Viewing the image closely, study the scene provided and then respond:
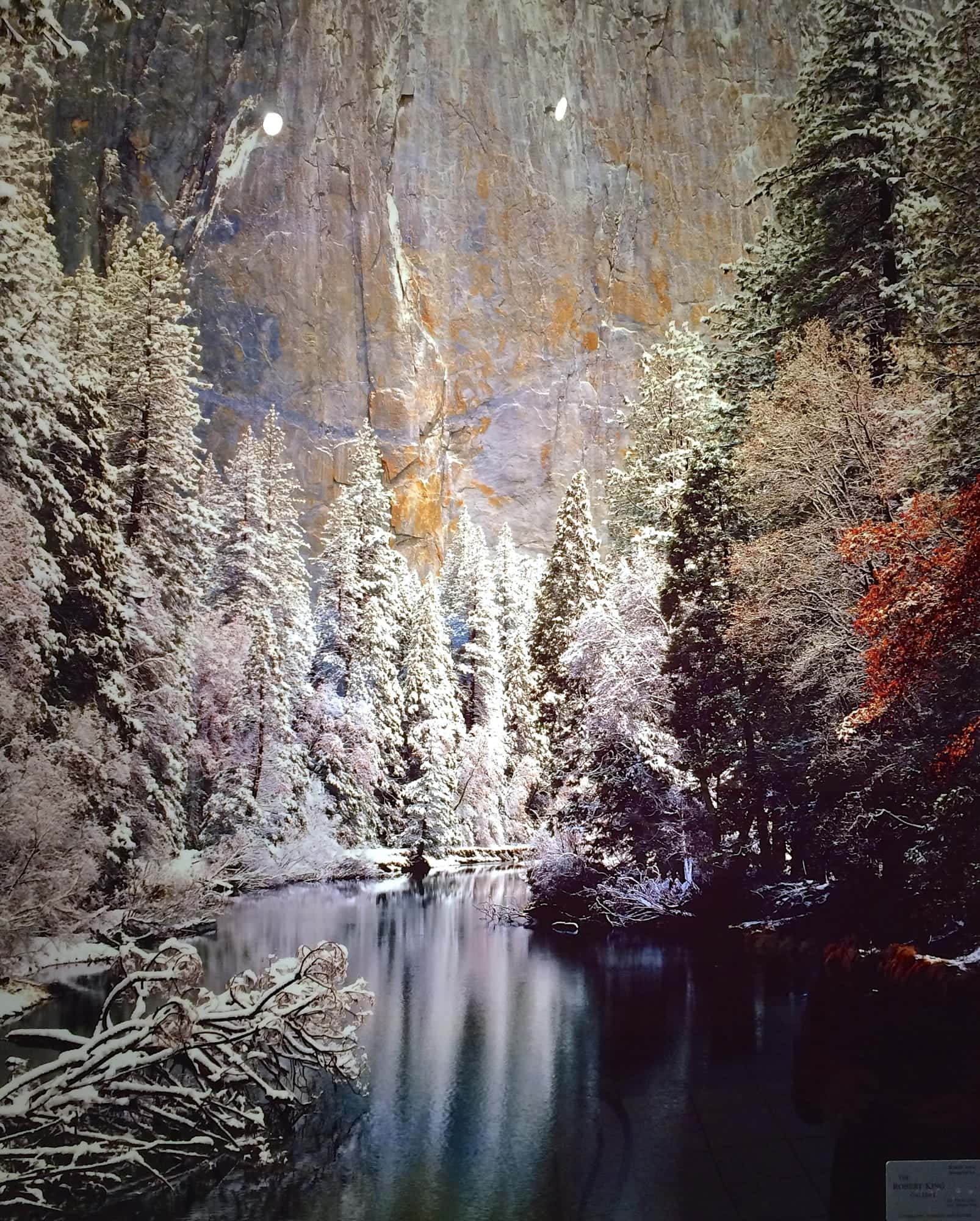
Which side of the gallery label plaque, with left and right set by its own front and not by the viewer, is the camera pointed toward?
front
